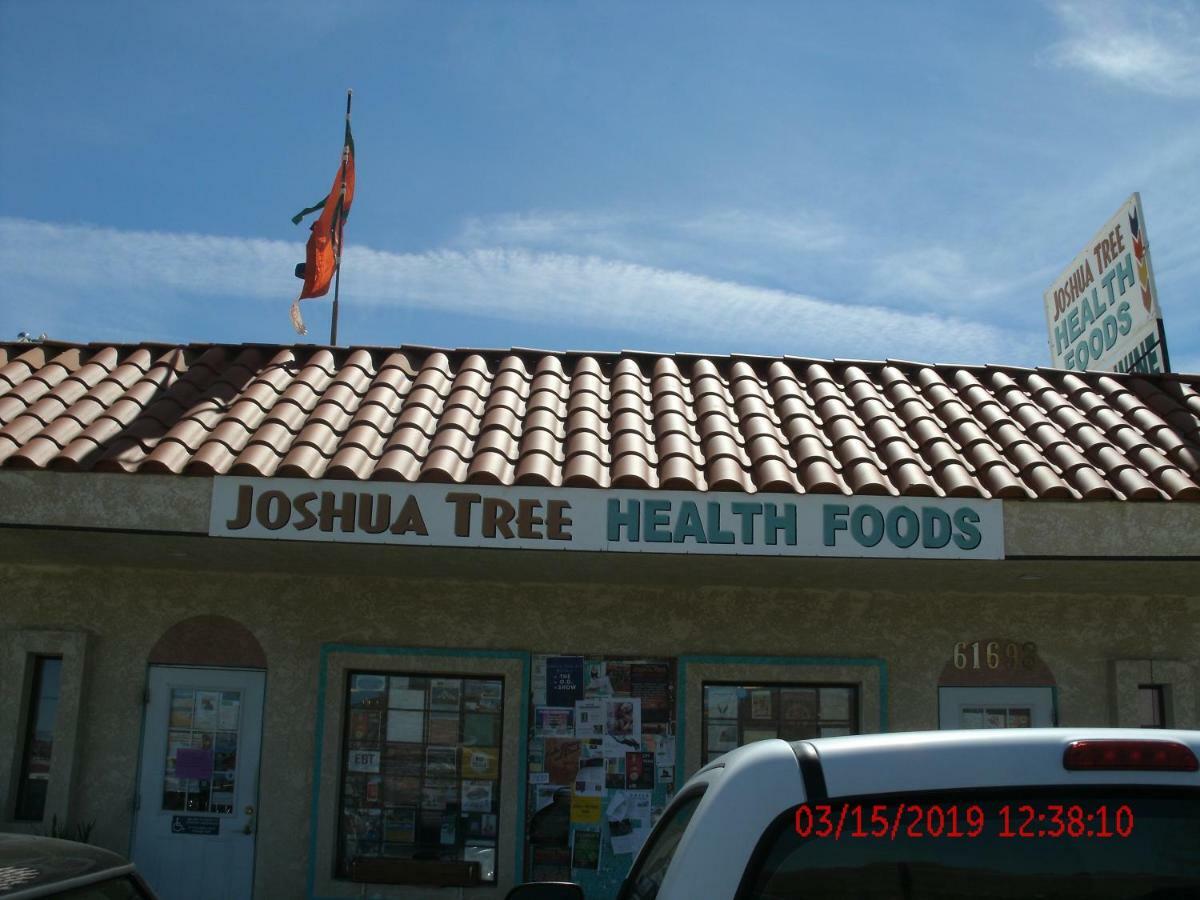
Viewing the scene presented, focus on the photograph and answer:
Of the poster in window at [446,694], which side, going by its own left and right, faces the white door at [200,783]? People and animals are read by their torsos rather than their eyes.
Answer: right

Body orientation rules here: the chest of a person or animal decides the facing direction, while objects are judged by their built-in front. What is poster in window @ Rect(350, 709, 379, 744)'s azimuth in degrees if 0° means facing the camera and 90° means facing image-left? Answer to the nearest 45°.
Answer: approximately 0°

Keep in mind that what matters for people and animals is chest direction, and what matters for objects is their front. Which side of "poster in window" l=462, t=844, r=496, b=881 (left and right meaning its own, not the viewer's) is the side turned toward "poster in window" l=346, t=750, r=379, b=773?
right

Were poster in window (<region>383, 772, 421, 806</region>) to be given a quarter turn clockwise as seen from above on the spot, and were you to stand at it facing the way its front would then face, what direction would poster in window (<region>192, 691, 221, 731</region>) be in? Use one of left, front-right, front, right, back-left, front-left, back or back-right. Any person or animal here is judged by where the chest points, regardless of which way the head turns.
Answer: front

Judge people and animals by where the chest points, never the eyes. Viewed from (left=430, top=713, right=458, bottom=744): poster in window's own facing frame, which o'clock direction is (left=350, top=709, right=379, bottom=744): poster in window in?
(left=350, top=709, right=379, bottom=744): poster in window is roughly at 3 o'clock from (left=430, top=713, right=458, bottom=744): poster in window.

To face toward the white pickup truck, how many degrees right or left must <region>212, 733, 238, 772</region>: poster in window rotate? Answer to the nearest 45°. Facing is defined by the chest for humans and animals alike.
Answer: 0° — it already faces it

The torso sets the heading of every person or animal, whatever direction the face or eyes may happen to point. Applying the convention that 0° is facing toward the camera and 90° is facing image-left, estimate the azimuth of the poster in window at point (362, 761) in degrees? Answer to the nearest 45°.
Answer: approximately 0°
